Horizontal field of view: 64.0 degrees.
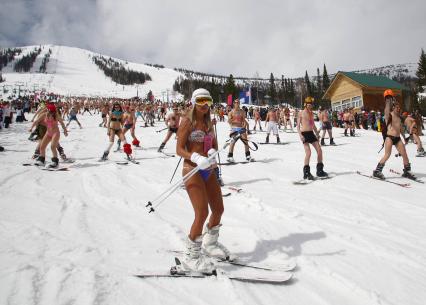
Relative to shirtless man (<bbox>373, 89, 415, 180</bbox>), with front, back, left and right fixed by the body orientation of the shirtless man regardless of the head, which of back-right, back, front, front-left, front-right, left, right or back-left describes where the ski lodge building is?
back-left

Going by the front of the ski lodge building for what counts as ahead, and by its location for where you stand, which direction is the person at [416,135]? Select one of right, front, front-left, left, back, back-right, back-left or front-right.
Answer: front-left

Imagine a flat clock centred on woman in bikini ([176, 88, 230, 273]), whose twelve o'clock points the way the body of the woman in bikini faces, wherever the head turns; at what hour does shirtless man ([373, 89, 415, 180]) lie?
The shirtless man is roughly at 9 o'clock from the woman in bikini.

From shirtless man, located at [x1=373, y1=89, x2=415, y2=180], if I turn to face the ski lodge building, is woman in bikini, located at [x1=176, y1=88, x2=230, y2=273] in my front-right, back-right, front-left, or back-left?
back-left

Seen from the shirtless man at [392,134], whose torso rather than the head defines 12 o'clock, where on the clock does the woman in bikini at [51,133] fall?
The woman in bikini is roughly at 4 o'clock from the shirtless man.

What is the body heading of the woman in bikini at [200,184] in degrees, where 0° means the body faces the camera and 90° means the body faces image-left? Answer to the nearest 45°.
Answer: approximately 315°

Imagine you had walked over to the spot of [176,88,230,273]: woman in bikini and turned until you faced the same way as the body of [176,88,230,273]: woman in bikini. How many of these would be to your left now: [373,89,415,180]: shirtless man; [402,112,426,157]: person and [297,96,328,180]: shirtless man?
3

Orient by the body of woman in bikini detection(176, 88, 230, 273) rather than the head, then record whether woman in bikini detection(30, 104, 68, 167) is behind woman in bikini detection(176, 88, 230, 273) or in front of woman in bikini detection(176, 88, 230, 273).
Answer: behind

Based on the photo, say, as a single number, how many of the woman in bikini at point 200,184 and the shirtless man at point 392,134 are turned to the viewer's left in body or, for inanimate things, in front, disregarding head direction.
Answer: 0

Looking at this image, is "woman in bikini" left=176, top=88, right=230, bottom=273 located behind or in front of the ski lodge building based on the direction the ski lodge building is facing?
in front

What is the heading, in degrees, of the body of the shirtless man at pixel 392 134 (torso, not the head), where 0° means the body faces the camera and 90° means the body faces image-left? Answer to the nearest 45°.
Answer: approximately 315°
